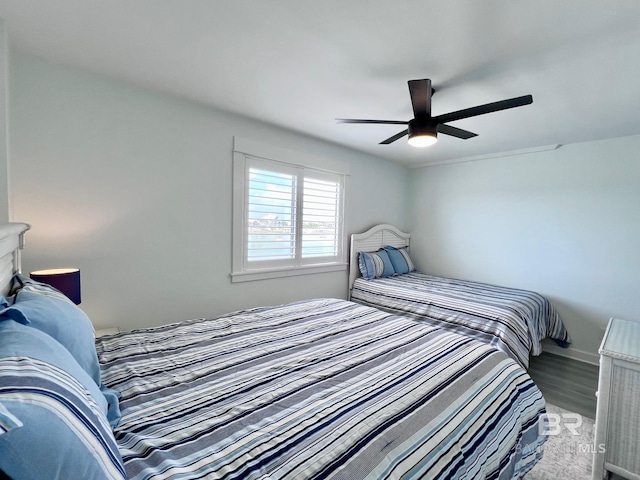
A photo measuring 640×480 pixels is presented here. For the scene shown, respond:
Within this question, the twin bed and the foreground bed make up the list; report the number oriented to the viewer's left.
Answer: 0

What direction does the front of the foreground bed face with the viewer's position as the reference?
facing away from the viewer and to the right of the viewer

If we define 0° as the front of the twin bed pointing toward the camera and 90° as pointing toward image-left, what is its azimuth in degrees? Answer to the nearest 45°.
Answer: approximately 315°

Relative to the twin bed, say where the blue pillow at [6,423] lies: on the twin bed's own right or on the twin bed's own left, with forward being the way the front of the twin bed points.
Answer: on the twin bed's own right

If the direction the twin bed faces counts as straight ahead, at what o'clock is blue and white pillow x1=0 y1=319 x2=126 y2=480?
The blue and white pillow is roughly at 2 o'clock from the twin bed.

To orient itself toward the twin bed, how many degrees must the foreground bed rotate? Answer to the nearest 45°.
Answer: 0° — it already faces it

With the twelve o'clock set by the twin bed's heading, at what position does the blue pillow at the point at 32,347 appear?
The blue pillow is roughly at 2 o'clock from the twin bed.

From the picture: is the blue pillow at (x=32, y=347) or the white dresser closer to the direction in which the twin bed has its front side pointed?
the white dresser

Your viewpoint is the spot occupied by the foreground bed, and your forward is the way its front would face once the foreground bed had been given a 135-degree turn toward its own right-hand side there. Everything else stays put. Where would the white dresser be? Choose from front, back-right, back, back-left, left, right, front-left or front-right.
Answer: left

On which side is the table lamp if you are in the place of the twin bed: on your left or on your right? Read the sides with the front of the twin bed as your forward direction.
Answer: on your right
